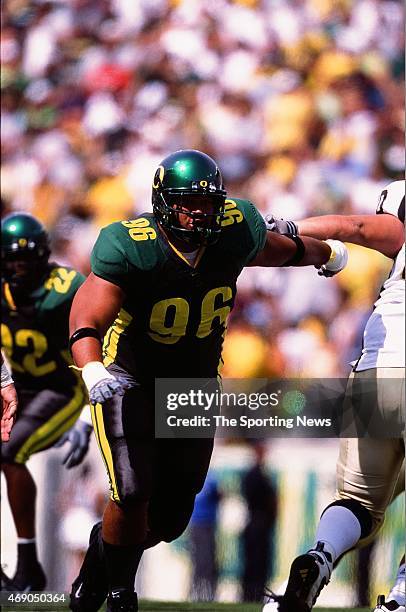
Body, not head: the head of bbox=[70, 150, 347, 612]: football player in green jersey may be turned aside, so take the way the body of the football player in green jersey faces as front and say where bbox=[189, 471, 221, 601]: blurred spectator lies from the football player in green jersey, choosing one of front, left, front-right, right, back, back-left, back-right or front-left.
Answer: back-left

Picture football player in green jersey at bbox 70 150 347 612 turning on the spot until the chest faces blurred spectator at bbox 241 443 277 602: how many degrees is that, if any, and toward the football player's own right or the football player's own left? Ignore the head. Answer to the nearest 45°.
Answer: approximately 135° to the football player's own left

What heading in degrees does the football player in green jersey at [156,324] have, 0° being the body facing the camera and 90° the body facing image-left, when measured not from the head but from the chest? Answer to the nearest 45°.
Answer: approximately 315°
